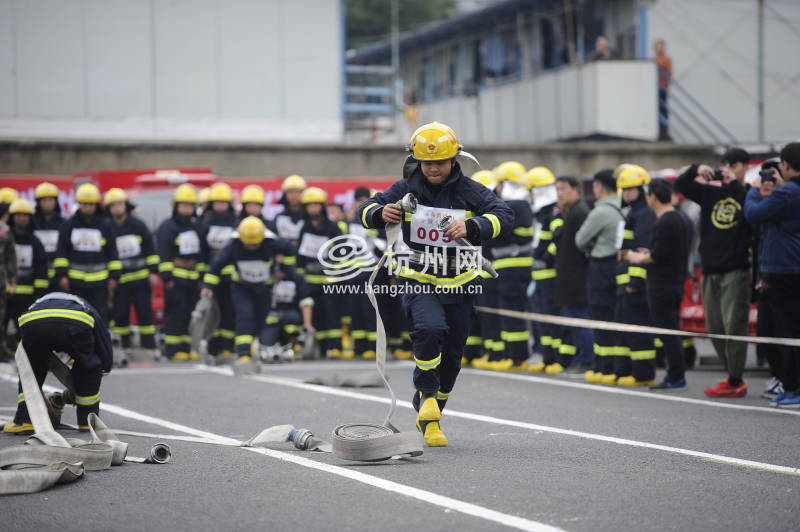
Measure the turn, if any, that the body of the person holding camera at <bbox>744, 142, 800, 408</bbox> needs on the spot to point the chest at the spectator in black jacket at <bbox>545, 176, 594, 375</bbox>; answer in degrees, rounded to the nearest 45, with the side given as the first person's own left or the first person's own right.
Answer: approximately 45° to the first person's own right

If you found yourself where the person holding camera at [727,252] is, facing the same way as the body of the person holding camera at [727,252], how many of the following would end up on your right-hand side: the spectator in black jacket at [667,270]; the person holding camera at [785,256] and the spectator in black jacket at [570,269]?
2

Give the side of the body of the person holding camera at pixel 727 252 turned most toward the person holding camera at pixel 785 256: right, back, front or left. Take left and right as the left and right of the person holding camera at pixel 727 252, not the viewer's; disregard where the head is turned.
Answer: left

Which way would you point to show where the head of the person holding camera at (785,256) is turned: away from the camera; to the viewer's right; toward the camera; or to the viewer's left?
to the viewer's left

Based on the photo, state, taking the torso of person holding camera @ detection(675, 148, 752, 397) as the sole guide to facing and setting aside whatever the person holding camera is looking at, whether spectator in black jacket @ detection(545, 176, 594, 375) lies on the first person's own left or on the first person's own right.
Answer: on the first person's own right

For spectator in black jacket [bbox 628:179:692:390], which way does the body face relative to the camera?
to the viewer's left

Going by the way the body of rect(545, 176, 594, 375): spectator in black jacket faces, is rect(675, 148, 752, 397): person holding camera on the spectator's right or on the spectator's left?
on the spectator's left

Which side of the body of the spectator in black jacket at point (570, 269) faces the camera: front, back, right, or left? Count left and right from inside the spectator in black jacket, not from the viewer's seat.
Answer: left

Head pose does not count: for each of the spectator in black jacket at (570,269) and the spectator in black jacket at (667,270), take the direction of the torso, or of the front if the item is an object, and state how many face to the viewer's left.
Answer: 2

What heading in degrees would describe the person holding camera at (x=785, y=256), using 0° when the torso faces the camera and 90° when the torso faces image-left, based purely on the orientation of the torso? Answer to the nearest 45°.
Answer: approximately 90°

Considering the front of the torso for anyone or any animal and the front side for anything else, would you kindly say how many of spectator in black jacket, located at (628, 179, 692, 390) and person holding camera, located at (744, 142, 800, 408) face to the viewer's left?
2

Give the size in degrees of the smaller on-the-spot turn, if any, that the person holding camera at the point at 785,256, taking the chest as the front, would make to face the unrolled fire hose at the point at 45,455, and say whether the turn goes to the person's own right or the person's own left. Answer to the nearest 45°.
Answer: approximately 45° to the person's own left

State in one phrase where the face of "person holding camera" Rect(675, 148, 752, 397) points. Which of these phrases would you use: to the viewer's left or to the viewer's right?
to the viewer's left

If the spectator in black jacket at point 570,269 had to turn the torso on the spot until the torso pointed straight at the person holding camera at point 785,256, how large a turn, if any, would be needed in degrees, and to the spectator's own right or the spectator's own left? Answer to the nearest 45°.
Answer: approximately 135° to the spectator's own left
